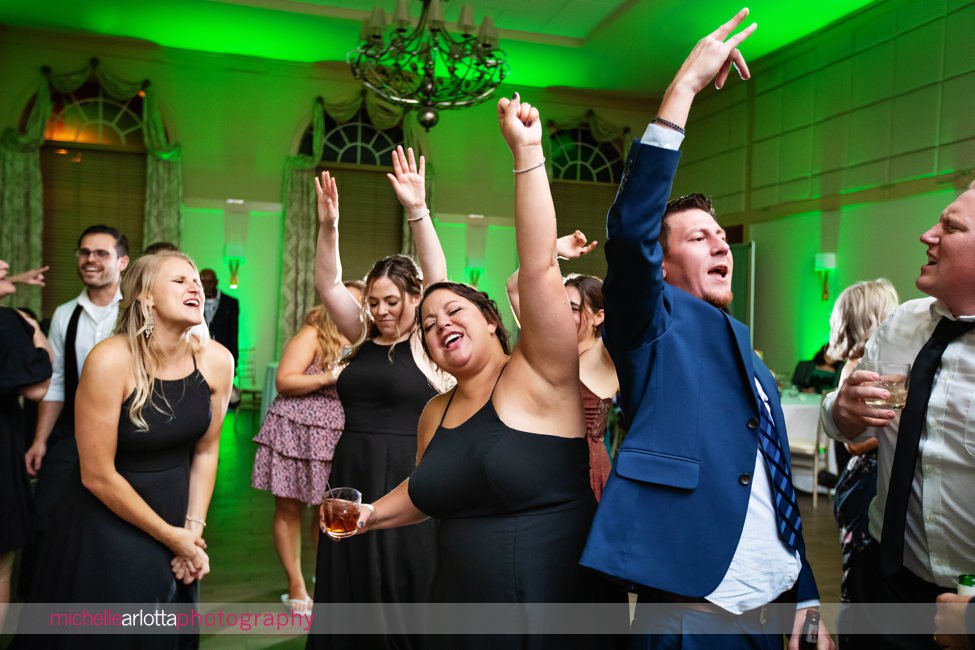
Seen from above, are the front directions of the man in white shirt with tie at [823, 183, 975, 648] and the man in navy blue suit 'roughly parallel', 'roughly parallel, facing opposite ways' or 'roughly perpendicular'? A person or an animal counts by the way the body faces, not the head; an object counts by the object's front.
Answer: roughly perpendicular

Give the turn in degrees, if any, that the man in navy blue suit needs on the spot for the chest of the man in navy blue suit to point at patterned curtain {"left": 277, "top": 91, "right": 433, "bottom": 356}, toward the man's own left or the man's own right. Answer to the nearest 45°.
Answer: approximately 180°

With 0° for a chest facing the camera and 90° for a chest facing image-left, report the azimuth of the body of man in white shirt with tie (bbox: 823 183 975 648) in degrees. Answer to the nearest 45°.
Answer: approximately 45°

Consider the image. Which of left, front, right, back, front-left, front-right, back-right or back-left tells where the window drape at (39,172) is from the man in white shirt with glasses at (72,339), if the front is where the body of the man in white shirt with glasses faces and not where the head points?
back

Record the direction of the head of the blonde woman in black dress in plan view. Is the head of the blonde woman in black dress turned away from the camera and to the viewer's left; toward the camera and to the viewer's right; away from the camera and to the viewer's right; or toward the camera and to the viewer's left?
toward the camera and to the viewer's right

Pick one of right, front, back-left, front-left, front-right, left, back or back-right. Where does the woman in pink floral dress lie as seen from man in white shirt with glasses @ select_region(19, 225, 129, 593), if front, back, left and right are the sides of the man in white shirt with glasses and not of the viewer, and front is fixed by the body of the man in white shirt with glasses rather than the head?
left

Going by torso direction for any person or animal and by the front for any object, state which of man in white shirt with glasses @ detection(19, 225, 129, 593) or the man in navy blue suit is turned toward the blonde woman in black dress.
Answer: the man in white shirt with glasses
